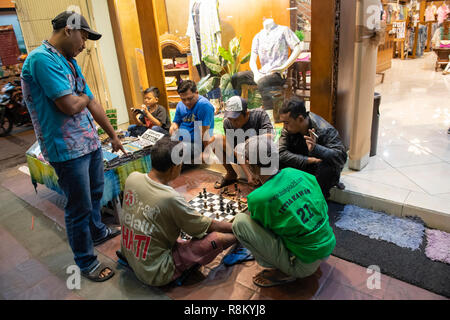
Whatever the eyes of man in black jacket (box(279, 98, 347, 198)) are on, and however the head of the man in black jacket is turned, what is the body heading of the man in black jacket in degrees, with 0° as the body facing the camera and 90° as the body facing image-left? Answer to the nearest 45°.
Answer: approximately 45°

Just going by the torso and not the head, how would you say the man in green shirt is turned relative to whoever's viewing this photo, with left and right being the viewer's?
facing away from the viewer and to the left of the viewer

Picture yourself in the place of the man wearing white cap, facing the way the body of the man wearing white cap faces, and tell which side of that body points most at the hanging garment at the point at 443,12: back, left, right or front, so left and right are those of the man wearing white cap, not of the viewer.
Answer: back

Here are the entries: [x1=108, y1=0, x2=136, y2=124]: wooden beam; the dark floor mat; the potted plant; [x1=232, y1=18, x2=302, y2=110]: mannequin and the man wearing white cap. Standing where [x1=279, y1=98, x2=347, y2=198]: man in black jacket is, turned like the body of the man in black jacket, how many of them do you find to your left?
1

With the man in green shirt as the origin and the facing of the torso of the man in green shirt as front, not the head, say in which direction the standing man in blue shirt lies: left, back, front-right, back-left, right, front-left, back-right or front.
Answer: front-left

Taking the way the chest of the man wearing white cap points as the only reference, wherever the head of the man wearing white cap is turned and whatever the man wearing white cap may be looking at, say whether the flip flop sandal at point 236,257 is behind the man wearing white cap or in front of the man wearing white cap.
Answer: in front

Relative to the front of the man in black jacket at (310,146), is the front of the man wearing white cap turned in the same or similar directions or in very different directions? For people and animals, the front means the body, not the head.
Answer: same or similar directions

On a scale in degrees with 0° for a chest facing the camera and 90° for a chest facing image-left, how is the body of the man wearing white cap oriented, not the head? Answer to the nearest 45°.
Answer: approximately 45°

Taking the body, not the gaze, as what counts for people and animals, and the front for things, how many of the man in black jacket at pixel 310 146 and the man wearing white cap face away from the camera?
0

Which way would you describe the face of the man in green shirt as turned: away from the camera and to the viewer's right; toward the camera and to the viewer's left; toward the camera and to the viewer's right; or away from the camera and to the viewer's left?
away from the camera and to the viewer's left

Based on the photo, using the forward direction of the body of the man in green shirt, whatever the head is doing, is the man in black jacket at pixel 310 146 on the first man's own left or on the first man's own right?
on the first man's own right
